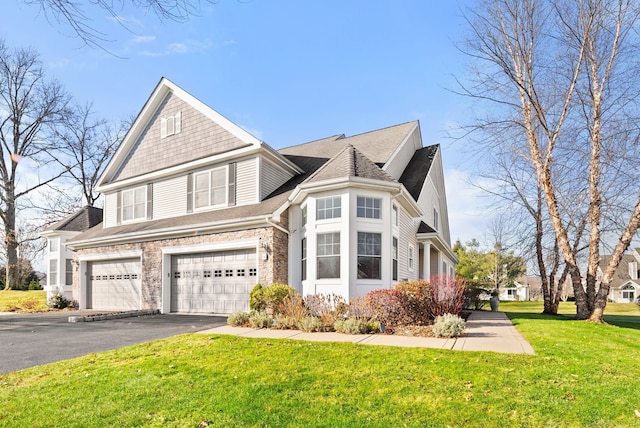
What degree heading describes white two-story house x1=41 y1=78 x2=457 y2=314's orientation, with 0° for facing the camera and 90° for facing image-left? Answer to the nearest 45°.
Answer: approximately 45°

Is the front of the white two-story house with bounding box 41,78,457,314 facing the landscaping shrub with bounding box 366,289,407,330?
no

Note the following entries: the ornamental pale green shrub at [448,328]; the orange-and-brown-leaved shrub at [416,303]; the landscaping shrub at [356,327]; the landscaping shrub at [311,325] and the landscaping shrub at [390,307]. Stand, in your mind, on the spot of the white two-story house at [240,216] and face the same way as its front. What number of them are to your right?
0

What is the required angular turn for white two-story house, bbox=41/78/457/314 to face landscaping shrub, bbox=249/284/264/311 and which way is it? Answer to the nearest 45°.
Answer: approximately 45° to its left

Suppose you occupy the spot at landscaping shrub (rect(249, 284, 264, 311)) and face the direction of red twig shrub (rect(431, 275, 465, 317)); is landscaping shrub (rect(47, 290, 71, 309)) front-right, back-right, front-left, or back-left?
back-left

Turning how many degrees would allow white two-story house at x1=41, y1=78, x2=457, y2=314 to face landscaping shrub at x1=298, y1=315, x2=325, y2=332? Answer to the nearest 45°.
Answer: approximately 45° to its left

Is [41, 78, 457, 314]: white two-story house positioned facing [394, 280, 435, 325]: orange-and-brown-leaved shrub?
no

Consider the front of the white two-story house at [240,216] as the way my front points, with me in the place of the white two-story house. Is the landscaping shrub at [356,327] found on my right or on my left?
on my left

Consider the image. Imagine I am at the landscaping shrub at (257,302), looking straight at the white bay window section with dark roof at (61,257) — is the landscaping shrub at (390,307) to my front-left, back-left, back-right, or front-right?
back-right
